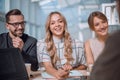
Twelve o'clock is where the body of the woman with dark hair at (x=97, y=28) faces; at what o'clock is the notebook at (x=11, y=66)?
The notebook is roughly at 2 o'clock from the woman with dark hair.

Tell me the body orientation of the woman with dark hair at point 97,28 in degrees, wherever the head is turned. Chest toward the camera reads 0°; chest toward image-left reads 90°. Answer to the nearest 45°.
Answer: approximately 315°

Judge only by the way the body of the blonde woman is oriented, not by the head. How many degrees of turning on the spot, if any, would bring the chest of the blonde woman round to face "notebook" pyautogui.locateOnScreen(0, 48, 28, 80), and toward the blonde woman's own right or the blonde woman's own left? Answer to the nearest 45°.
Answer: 0° — they already face it

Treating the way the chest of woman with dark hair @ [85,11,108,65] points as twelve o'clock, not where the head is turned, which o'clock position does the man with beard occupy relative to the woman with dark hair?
The man with beard is roughly at 4 o'clock from the woman with dark hair.

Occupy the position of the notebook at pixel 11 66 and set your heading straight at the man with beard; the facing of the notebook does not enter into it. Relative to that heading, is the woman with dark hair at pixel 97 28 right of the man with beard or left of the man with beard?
right

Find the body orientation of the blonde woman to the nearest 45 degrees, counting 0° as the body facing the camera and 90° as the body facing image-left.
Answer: approximately 0°

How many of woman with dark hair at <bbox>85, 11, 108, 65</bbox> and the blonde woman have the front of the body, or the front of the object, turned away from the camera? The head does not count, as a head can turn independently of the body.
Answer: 0
